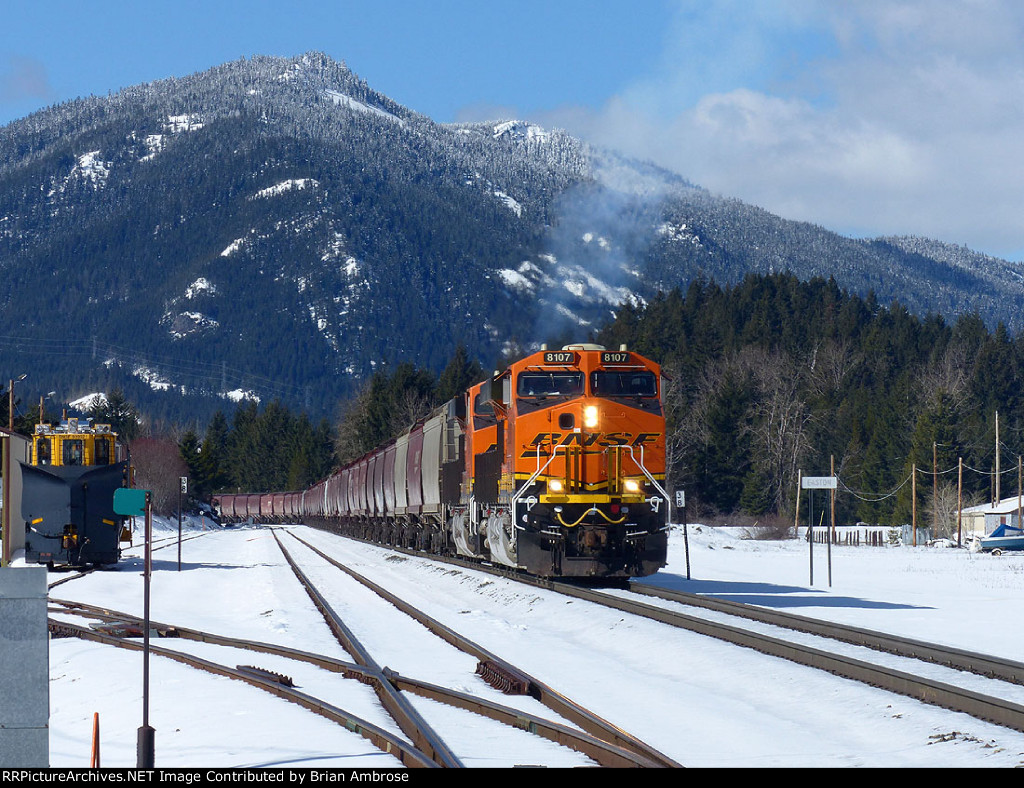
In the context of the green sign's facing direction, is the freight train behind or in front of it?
behind

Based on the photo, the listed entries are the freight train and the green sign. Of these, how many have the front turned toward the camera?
2

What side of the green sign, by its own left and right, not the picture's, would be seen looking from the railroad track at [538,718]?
left

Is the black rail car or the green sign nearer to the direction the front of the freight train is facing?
the green sign

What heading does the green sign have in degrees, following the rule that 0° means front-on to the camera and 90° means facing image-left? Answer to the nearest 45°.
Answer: approximately 0°

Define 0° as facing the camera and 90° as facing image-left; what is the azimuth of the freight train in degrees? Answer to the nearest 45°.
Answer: approximately 0°

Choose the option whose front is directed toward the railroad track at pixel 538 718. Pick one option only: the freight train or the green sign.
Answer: the freight train
